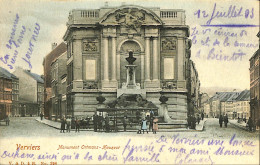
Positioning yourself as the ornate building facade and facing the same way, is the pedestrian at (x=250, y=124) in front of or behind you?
in front

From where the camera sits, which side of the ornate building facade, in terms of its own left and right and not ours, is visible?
front
